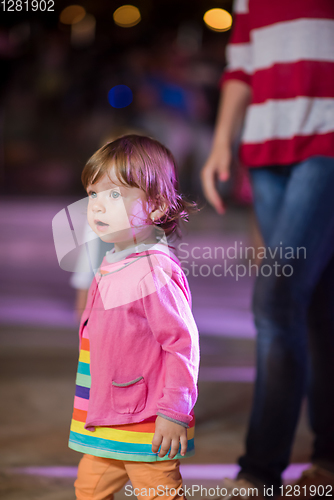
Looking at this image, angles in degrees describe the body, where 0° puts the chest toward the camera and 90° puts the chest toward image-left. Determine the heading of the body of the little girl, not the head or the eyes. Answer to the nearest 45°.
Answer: approximately 45°

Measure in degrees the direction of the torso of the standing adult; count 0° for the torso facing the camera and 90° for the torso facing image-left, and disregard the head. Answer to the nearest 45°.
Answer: approximately 45°
